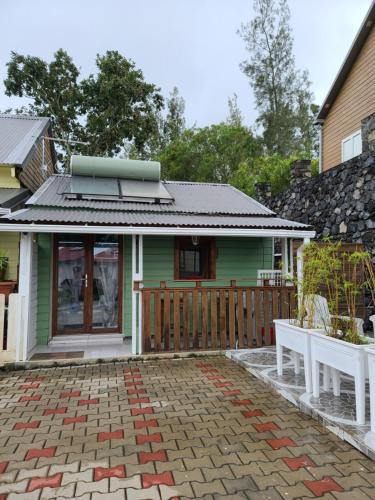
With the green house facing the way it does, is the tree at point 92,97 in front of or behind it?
behind

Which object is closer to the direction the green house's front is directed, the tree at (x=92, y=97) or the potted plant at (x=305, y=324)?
the potted plant

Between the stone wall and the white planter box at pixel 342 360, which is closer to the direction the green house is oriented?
the white planter box

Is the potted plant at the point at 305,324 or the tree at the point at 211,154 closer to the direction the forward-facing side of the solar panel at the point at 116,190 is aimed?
the potted plant

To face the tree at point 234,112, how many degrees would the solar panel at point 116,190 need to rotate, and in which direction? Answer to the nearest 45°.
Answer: approximately 135° to its left

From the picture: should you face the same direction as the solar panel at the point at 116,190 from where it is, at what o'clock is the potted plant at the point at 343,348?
The potted plant is roughly at 11 o'clock from the solar panel.

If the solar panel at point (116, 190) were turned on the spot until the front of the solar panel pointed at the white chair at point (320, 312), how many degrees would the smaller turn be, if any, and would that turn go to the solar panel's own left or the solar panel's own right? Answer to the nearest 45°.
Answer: approximately 45° to the solar panel's own left

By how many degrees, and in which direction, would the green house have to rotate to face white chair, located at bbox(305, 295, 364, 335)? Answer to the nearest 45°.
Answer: approximately 45° to its left

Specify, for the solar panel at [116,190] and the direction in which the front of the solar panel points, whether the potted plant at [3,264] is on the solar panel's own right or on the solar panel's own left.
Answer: on the solar panel's own right

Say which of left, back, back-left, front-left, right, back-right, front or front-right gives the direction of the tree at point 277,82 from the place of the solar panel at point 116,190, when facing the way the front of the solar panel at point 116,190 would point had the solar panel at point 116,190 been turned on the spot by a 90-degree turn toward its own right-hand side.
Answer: back-right

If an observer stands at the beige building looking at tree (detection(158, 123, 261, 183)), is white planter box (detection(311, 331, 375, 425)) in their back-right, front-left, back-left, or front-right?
back-left

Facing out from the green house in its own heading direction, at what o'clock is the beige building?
The beige building is roughly at 8 o'clock from the green house.

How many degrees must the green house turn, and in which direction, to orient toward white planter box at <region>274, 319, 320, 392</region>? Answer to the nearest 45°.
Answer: approximately 45° to its left

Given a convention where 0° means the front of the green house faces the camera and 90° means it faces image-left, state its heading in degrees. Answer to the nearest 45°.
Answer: approximately 0°

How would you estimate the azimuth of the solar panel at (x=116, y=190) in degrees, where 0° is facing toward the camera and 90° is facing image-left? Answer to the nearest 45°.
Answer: approximately 0°

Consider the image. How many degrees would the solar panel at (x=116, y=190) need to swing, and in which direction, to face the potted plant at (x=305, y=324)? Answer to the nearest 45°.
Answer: approximately 45° to its left

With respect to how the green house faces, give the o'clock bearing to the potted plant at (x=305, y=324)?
The potted plant is roughly at 11 o'clock from the green house.
